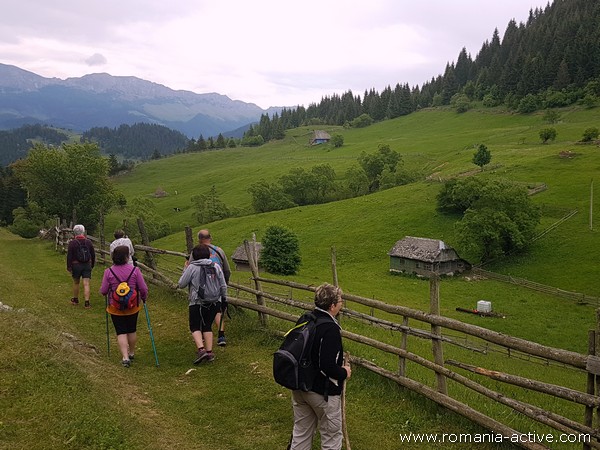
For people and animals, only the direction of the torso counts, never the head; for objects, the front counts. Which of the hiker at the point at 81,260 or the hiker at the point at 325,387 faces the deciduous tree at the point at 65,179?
the hiker at the point at 81,260

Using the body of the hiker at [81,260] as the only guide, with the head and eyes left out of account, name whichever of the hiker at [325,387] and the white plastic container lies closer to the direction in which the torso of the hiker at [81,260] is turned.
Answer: the white plastic container

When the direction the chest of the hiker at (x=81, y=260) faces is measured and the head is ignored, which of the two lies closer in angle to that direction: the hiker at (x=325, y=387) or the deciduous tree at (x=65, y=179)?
the deciduous tree

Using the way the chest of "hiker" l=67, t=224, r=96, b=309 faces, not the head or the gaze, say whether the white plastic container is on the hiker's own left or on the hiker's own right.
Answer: on the hiker's own right

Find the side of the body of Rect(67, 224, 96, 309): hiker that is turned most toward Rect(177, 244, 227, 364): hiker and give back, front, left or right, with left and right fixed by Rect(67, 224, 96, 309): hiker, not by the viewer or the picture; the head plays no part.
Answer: back

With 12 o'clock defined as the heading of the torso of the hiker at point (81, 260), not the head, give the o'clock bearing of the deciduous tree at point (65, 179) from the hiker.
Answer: The deciduous tree is roughly at 12 o'clock from the hiker.

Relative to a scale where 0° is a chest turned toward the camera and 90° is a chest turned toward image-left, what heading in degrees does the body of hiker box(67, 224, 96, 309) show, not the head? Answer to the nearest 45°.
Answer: approximately 180°

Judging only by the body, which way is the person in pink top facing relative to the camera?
away from the camera

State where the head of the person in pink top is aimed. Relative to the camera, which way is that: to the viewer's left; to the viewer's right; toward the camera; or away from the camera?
away from the camera

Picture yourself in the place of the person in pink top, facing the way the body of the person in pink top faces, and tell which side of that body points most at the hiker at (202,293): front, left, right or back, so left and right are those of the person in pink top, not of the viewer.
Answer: right
